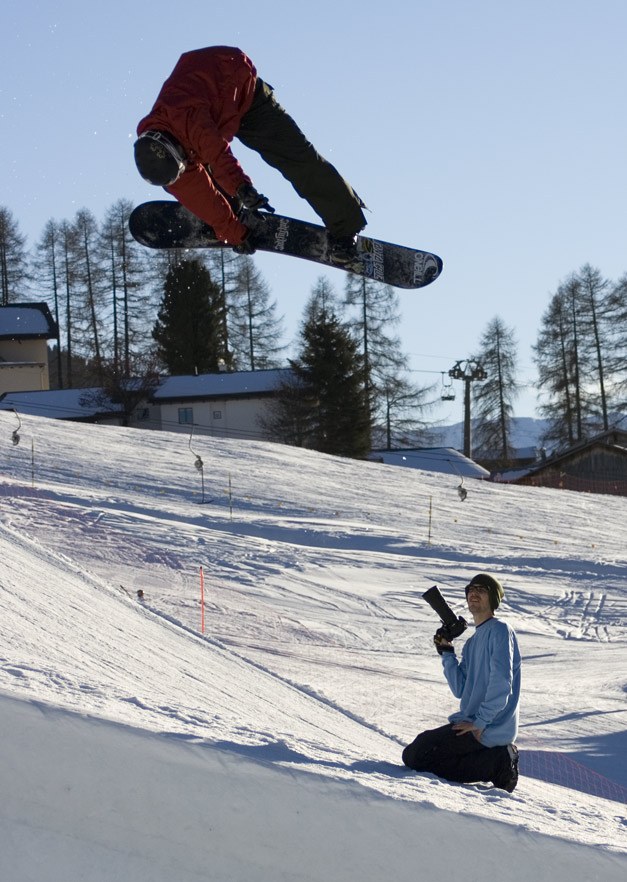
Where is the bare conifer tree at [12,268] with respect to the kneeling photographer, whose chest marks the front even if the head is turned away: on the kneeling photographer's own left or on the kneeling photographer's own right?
on the kneeling photographer's own right

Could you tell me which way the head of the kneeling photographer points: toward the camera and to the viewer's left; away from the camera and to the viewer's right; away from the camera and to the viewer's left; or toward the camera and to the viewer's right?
toward the camera and to the viewer's left

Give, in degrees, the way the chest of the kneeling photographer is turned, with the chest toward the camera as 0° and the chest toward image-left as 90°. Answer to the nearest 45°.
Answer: approximately 90°

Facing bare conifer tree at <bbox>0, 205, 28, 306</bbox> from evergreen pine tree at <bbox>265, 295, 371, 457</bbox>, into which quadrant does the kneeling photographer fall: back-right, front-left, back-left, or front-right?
back-left

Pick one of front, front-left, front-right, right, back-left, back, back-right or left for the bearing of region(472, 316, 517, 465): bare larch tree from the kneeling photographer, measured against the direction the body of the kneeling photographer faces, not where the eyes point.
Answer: right
